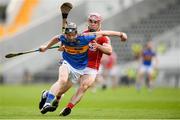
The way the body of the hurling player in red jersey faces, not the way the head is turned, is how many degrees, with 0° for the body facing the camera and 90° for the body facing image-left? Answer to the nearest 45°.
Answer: approximately 45°

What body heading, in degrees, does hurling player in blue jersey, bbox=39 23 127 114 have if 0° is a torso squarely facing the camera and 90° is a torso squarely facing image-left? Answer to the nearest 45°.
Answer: approximately 0°
